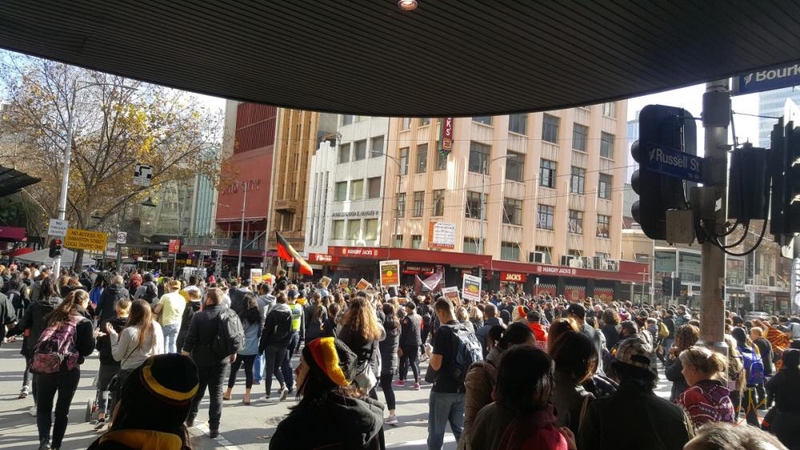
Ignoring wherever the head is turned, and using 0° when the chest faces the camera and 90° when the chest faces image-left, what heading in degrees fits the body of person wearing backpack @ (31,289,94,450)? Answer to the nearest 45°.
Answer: approximately 225°

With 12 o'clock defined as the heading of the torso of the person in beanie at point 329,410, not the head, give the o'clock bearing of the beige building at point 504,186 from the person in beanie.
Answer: The beige building is roughly at 2 o'clock from the person in beanie.

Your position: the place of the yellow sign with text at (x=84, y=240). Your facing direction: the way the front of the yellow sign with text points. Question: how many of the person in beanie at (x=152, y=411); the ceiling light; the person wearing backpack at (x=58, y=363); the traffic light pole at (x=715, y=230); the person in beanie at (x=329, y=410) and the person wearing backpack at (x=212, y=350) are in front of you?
6

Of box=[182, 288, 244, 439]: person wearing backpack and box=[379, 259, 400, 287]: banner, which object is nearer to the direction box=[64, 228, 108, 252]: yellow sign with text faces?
the person wearing backpack

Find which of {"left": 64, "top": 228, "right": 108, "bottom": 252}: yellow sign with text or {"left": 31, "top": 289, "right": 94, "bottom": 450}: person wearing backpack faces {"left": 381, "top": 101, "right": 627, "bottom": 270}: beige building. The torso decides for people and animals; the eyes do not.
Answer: the person wearing backpack

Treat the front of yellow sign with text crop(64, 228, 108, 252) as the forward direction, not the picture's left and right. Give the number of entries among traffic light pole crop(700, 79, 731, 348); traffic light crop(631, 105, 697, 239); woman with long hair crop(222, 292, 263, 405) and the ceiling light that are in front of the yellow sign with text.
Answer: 4

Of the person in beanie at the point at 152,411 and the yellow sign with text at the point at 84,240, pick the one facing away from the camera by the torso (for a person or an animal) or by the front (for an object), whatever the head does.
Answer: the person in beanie

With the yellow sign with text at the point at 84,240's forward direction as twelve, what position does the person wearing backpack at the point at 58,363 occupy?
The person wearing backpack is roughly at 12 o'clock from the yellow sign with text.

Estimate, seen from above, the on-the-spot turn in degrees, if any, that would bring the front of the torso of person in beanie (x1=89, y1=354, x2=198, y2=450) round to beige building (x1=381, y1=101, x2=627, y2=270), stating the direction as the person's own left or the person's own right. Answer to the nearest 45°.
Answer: approximately 45° to the person's own right

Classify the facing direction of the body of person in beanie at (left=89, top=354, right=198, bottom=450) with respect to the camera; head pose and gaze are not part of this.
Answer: away from the camera

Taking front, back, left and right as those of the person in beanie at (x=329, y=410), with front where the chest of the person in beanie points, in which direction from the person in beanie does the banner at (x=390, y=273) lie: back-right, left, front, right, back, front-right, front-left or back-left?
front-right

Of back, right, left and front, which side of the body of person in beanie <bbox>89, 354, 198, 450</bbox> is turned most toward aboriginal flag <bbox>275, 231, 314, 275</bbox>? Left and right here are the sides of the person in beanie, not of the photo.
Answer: front

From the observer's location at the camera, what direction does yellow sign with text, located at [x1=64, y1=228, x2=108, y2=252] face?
facing the viewer

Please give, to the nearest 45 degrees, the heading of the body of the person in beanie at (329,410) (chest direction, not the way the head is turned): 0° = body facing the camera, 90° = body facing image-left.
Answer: approximately 135°

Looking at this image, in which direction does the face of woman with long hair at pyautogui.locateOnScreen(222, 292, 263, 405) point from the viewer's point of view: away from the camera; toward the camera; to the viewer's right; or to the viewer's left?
away from the camera

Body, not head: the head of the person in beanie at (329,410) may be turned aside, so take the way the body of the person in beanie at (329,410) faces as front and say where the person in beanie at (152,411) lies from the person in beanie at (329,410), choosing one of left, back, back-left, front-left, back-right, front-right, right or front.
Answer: left

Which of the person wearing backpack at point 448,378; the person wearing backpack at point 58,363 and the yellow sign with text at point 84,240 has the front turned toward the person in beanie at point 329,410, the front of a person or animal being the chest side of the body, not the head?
the yellow sign with text

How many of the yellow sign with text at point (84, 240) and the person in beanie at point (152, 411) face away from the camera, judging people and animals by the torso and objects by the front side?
1

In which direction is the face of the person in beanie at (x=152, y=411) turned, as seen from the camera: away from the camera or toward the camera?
away from the camera
